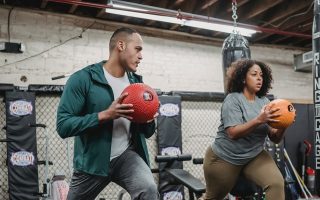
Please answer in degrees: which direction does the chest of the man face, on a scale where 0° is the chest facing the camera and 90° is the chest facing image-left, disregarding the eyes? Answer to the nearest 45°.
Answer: approximately 315°

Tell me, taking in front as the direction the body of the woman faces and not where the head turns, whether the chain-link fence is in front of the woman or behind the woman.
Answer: behind

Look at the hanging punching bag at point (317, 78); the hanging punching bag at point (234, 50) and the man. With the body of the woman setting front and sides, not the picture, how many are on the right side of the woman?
1

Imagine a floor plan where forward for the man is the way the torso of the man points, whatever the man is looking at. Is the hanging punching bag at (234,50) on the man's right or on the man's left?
on the man's left

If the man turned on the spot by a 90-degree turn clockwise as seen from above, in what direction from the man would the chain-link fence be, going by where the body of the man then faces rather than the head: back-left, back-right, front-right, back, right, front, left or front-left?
back-right

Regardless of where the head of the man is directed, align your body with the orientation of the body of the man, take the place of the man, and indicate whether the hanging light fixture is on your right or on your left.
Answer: on your left

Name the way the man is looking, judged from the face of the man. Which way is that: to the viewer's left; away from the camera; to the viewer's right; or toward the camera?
to the viewer's right

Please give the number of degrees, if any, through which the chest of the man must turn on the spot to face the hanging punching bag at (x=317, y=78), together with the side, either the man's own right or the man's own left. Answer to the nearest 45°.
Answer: approximately 45° to the man's own left

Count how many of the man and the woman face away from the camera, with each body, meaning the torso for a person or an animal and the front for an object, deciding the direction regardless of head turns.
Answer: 0

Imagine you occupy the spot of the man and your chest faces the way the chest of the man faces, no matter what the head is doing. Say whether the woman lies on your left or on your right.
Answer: on your left

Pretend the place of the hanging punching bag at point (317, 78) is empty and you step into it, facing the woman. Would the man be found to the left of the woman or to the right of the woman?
left
